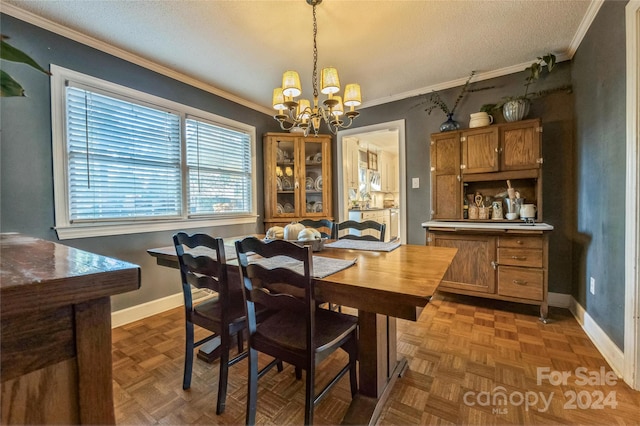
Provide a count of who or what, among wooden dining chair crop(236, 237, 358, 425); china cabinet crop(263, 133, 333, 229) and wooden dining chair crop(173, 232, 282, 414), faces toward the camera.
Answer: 1

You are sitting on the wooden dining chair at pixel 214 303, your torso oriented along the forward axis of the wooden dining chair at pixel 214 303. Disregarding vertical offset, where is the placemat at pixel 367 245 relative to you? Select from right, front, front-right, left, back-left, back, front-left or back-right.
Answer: front-right

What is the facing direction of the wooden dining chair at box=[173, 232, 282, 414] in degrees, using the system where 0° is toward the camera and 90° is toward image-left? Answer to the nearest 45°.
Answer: approximately 225°

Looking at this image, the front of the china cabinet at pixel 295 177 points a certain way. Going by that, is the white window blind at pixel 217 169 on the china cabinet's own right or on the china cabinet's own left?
on the china cabinet's own right

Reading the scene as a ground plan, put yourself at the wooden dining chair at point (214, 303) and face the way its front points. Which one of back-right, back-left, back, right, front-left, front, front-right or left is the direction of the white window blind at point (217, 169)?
front-left

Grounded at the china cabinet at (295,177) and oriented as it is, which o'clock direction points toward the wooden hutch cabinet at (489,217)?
the wooden hutch cabinet at (489,217) is roughly at 10 o'clock from the china cabinet at (295,177).

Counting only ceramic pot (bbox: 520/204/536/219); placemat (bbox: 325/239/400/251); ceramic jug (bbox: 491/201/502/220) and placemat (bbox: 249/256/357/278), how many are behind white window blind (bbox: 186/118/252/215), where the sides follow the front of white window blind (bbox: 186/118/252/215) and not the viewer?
0

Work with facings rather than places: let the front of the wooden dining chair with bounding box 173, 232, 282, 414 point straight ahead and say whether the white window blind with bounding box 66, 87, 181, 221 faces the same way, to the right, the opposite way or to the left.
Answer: to the right

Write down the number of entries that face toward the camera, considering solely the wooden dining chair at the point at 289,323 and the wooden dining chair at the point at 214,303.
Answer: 0

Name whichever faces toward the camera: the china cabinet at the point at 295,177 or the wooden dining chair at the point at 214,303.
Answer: the china cabinet

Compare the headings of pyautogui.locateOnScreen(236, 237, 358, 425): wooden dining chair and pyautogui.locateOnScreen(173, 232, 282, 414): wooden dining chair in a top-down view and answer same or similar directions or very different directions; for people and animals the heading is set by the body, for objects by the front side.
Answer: same or similar directions

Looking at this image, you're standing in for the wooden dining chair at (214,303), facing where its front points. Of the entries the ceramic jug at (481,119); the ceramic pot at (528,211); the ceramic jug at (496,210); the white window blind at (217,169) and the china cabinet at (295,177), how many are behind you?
0

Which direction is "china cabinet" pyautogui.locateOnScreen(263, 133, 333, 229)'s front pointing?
toward the camera

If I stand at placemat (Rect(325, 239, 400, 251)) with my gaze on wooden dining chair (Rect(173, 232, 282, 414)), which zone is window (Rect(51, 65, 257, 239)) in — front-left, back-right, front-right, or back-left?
front-right

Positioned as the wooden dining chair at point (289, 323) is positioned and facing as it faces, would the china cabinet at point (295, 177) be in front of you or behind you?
in front

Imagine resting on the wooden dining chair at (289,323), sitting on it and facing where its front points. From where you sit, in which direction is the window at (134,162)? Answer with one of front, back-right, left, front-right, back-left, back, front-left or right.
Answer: left

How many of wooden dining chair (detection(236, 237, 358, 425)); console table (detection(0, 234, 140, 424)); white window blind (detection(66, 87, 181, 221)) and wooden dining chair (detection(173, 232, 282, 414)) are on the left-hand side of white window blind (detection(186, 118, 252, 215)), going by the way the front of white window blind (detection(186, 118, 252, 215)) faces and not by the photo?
0

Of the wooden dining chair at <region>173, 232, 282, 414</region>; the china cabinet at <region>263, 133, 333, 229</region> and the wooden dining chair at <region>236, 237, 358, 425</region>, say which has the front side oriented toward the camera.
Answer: the china cabinet

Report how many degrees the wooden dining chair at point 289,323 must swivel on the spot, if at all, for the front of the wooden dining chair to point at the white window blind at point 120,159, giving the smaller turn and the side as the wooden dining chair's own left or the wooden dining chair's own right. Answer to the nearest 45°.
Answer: approximately 90° to the wooden dining chair's own left

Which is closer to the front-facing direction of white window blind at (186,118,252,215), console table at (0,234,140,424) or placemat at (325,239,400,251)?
the placemat

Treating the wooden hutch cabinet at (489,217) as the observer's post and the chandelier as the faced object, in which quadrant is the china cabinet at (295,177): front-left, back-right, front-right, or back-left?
front-right

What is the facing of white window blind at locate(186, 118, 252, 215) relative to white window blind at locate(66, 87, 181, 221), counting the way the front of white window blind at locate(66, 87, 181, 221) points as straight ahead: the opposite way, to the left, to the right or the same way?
the same way
